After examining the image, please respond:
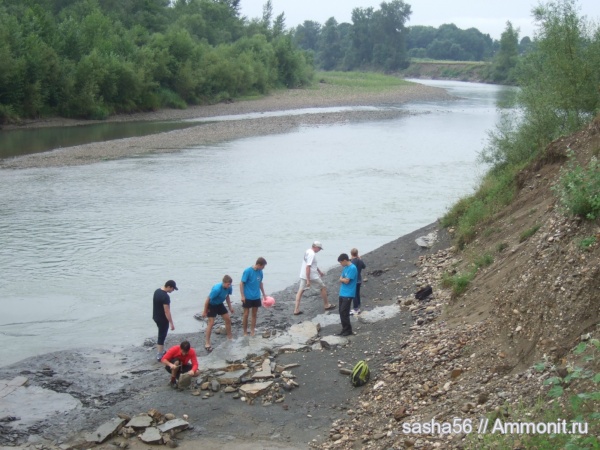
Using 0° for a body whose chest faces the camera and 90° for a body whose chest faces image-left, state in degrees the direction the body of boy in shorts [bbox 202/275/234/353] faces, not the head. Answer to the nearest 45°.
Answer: approximately 315°

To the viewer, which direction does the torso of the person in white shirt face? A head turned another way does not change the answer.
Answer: to the viewer's right

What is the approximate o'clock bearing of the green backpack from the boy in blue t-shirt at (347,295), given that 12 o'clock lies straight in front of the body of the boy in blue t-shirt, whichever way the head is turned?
The green backpack is roughly at 9 o'clock from the boy in blue t-shirt.

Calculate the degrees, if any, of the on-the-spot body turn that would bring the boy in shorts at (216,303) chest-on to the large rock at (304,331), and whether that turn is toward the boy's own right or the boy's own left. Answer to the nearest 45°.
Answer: approximately 45° to the boy's own left

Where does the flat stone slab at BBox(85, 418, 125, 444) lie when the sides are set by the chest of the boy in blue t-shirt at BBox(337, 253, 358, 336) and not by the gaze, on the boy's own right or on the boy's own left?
on the boy's own left

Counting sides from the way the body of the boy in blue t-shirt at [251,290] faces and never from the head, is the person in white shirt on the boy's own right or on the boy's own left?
on the boy's own left

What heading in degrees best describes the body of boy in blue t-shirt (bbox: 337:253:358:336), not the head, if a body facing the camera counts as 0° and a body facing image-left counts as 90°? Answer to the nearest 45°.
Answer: approximately 90°

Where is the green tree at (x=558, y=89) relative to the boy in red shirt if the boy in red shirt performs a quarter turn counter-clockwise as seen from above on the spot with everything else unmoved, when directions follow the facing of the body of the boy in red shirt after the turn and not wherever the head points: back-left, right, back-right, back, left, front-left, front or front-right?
front-left

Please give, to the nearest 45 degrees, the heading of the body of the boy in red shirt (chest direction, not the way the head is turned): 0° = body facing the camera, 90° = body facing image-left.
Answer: approximately 0°

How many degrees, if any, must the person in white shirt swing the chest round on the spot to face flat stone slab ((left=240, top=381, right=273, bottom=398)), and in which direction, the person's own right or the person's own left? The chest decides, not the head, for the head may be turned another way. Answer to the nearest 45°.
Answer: approximately 90° to the person's own right
